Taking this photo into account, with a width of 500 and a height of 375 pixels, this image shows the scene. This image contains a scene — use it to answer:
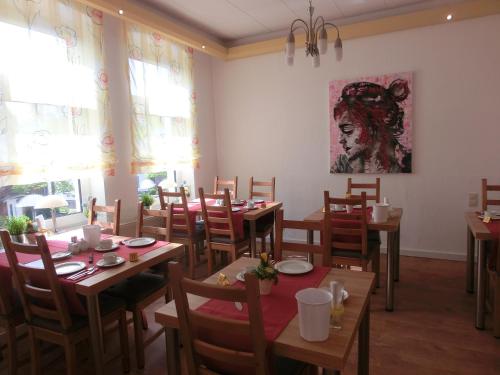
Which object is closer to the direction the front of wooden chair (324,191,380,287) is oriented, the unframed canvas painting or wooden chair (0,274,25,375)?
the unframed canvas painting

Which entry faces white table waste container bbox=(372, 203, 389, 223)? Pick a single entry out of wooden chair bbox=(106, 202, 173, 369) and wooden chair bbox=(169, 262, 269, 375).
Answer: wooden chair bbox=(169, 262, 269, 375)

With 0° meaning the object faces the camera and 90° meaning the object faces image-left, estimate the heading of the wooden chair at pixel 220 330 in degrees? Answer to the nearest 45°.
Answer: approximately 225°

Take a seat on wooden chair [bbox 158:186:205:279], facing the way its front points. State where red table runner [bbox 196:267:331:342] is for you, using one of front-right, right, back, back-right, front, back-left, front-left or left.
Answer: back-right

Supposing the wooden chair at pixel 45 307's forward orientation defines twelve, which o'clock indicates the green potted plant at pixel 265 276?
The green potted plant is roughly at 3 o'clock from the wooden chair.

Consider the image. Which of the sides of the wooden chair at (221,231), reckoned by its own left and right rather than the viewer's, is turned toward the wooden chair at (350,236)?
right

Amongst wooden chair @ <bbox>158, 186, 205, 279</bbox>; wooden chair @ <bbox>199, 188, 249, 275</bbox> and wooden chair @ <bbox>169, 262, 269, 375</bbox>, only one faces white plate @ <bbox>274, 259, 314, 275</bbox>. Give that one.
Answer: wooden chair @ <bbox>169, 262, 269, 375</bbox>

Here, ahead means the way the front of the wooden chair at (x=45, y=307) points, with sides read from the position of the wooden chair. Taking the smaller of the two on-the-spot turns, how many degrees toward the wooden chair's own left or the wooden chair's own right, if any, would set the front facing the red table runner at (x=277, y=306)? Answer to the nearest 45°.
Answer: approximately 90° to the wooden chair's own right

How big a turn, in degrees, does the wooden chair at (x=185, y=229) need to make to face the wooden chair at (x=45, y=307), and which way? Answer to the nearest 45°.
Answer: approximately 180°

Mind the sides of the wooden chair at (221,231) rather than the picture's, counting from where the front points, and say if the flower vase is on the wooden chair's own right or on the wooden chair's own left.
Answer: on the wooden chair's own right

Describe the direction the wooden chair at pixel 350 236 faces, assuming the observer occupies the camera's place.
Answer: facing away from the viewer and to the right of the viewer

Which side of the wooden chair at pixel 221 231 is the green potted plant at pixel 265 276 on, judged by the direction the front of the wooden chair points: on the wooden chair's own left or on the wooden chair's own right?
on the wooden chair's own right

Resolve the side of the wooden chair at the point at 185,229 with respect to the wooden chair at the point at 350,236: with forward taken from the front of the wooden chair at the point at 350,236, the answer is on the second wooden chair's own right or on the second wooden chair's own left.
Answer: on the second wooden chair's own left
